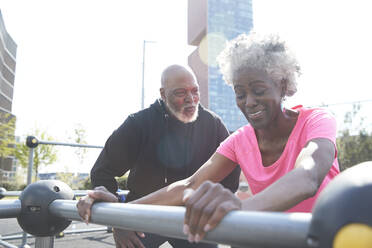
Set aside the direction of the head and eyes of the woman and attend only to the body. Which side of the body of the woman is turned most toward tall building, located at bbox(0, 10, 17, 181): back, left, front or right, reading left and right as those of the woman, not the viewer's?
right

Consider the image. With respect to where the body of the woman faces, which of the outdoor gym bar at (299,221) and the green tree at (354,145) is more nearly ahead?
the outdoor gym bar

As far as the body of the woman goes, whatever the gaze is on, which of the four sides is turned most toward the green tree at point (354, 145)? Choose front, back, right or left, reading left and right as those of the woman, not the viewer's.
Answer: back

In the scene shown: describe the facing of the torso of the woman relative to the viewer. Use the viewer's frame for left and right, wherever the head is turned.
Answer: facing the viewer and to the left of the viewer

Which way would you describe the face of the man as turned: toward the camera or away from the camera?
toward the camera

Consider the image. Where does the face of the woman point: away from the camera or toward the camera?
toward the camera
